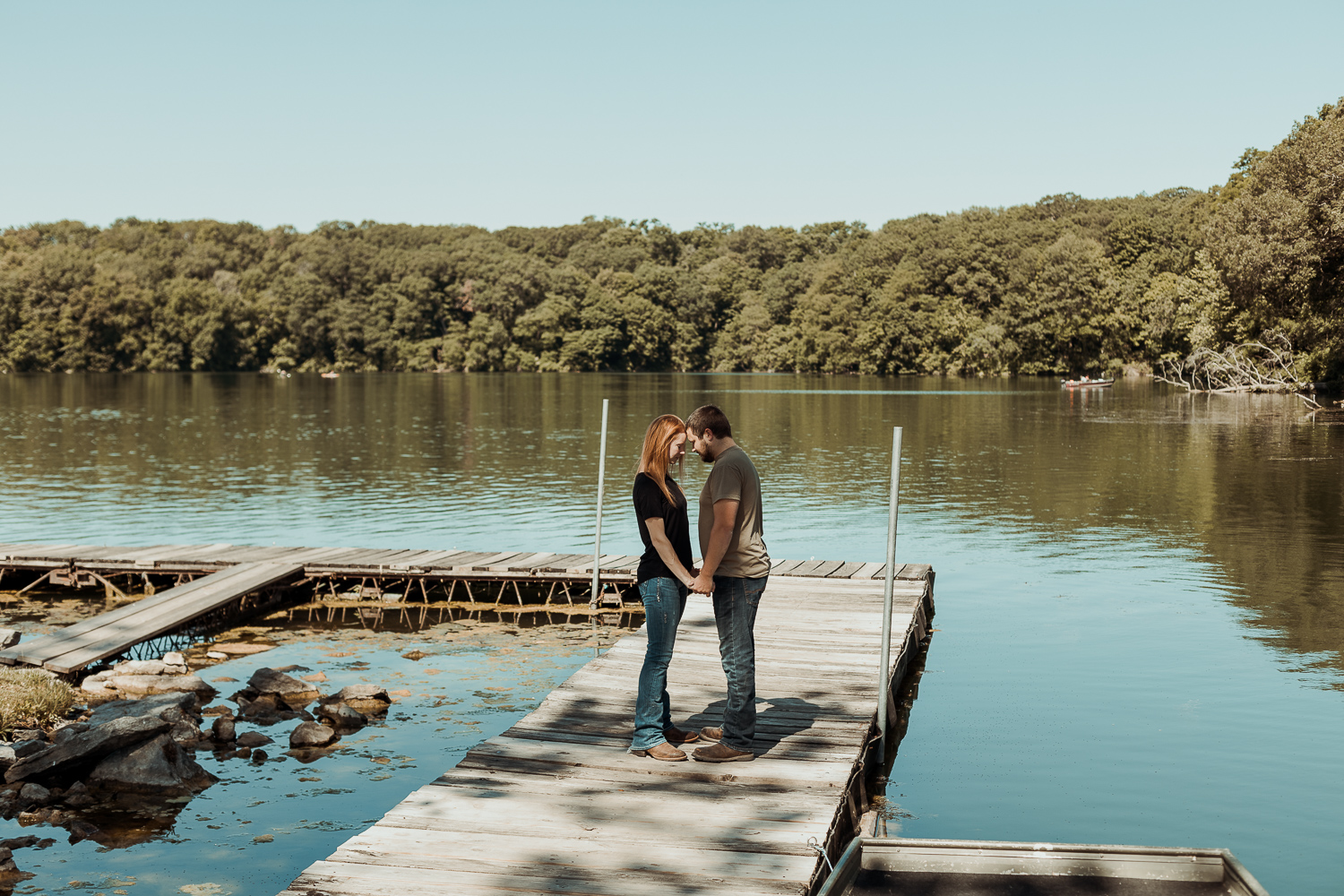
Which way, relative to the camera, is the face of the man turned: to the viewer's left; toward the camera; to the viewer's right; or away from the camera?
to the viewer's left

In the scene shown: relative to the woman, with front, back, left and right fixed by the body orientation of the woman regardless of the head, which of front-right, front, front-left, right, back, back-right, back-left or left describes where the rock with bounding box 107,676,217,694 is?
back-left

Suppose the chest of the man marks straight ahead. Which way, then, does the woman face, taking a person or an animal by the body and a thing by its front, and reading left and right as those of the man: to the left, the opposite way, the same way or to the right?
the opposite way

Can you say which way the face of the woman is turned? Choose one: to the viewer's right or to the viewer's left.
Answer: to the viewer's right

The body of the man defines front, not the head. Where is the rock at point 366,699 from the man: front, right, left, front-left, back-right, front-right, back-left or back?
front-right

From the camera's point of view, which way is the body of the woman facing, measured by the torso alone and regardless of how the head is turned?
to the viewer's right

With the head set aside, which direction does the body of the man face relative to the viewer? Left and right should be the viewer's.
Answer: facing to the left of the viewer
